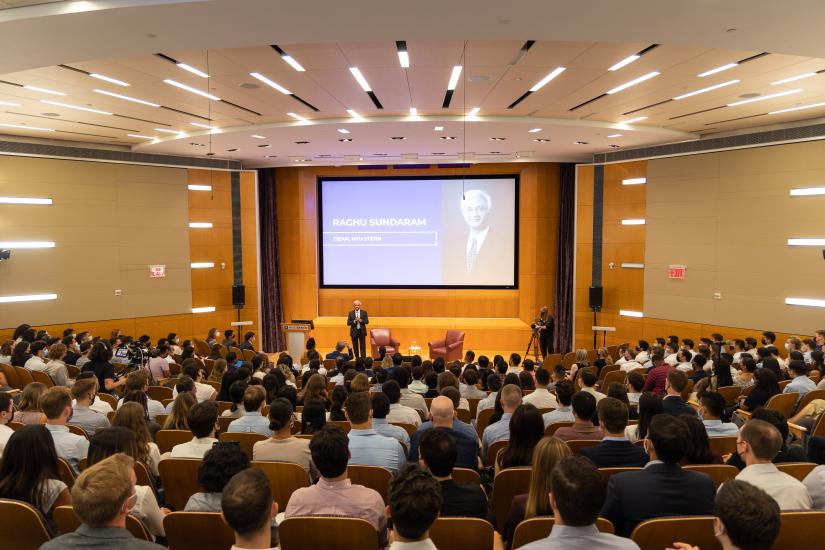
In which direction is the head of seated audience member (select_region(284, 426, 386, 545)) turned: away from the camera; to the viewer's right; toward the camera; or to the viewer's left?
away from the camera

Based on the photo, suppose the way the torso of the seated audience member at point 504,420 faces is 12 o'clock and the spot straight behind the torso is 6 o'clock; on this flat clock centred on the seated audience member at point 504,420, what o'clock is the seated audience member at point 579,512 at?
the seated audience member at point 579,512 is roughly at 6 o'clock from the seated audience member at point 504,420.

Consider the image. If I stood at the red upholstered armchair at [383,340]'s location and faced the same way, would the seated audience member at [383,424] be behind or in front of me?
in front

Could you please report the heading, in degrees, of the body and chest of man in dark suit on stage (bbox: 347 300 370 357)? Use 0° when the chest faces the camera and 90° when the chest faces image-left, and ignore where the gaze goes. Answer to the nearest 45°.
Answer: approximately 0°

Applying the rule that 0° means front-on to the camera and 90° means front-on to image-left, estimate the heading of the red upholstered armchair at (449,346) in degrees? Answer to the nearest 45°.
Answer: approximately 45°

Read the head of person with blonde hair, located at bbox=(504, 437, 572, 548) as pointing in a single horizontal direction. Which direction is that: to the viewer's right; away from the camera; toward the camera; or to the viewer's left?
away from the camera

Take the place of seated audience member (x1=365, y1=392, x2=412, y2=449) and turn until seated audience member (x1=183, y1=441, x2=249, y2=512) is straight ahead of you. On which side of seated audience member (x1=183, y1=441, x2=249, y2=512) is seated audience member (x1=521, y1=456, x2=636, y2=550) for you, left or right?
left

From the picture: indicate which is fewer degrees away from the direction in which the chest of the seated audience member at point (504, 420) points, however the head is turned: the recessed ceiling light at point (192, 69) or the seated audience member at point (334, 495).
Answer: the recessed ceiling light

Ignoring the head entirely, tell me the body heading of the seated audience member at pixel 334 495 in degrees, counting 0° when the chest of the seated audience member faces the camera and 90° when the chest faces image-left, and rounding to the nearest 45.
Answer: approximately 180°

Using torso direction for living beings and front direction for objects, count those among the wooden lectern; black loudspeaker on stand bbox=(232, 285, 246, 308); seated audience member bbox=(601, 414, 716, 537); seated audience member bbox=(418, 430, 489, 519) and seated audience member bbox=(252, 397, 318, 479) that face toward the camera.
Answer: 2

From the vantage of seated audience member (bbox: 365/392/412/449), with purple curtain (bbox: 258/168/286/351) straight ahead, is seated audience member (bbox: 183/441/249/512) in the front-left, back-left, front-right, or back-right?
back-left

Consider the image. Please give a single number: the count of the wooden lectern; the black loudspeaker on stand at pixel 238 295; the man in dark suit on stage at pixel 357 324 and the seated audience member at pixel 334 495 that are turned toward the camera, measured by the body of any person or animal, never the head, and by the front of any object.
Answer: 3

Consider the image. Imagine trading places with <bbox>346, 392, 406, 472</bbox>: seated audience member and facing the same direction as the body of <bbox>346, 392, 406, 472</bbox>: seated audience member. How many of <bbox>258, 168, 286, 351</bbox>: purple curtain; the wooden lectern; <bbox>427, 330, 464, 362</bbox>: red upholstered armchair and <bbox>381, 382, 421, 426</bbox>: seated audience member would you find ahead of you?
4

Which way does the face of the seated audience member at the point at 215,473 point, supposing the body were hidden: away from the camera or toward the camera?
away from the camera

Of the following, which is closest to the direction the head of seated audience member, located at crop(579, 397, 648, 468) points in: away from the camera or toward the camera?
away from the camera

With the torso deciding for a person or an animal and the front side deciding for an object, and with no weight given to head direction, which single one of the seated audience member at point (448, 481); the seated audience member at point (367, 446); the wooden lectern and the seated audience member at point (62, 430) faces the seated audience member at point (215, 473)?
the wooden lectern

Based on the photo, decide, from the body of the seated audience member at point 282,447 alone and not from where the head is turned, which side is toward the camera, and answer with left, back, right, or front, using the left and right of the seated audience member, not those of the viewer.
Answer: back

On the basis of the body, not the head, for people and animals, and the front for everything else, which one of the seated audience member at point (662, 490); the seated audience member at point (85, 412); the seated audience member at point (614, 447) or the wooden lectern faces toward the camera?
the wooden lectern

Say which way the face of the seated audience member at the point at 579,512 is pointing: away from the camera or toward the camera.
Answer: away from the camera

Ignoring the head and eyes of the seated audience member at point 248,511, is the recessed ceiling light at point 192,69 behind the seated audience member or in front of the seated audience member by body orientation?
in front
